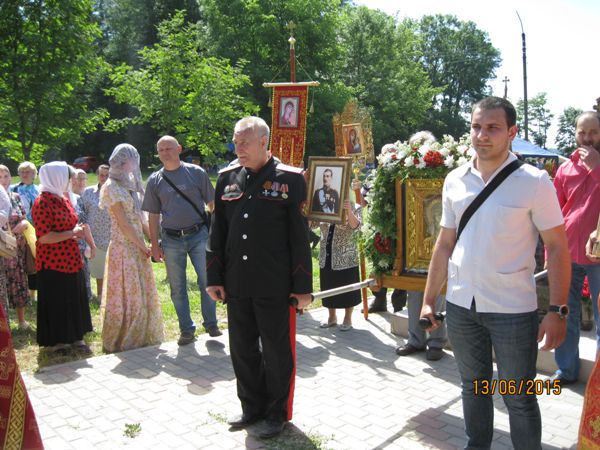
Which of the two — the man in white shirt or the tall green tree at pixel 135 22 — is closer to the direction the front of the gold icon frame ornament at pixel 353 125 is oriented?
the man in white shirt

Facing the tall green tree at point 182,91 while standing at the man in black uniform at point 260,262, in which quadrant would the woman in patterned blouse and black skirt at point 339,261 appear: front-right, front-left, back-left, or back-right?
front-right

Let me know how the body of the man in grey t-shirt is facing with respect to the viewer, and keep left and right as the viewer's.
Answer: facing the viewer

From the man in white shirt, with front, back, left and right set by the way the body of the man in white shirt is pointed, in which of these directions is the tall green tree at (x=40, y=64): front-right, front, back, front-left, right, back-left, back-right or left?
right

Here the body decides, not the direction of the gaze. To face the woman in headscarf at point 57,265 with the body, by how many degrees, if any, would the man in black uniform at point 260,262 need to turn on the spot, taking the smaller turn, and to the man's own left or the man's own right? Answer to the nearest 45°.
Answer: approximately 90° to the man's own right

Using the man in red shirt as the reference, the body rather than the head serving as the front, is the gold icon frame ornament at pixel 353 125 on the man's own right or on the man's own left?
on the man's own right

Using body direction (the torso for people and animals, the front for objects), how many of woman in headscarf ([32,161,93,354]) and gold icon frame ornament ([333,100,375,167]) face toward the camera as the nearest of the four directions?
1

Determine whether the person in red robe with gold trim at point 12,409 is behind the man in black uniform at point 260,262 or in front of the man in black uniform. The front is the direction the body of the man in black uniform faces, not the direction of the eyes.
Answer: in front

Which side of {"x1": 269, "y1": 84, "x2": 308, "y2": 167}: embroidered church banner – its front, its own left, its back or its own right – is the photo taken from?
front

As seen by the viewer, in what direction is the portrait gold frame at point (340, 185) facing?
toward the camera

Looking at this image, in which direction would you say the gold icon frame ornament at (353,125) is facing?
toward the camera
